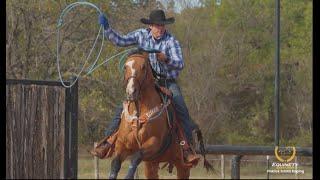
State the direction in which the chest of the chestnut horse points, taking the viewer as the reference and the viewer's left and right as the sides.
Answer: facing the viewer and to the left of the viewer

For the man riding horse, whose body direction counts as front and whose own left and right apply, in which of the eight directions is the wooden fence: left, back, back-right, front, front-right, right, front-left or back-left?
front-right

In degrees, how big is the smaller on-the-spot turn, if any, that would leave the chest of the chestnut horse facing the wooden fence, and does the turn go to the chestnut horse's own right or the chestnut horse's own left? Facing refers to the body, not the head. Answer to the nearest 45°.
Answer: approximately 45° to the chestnut horse's own right
